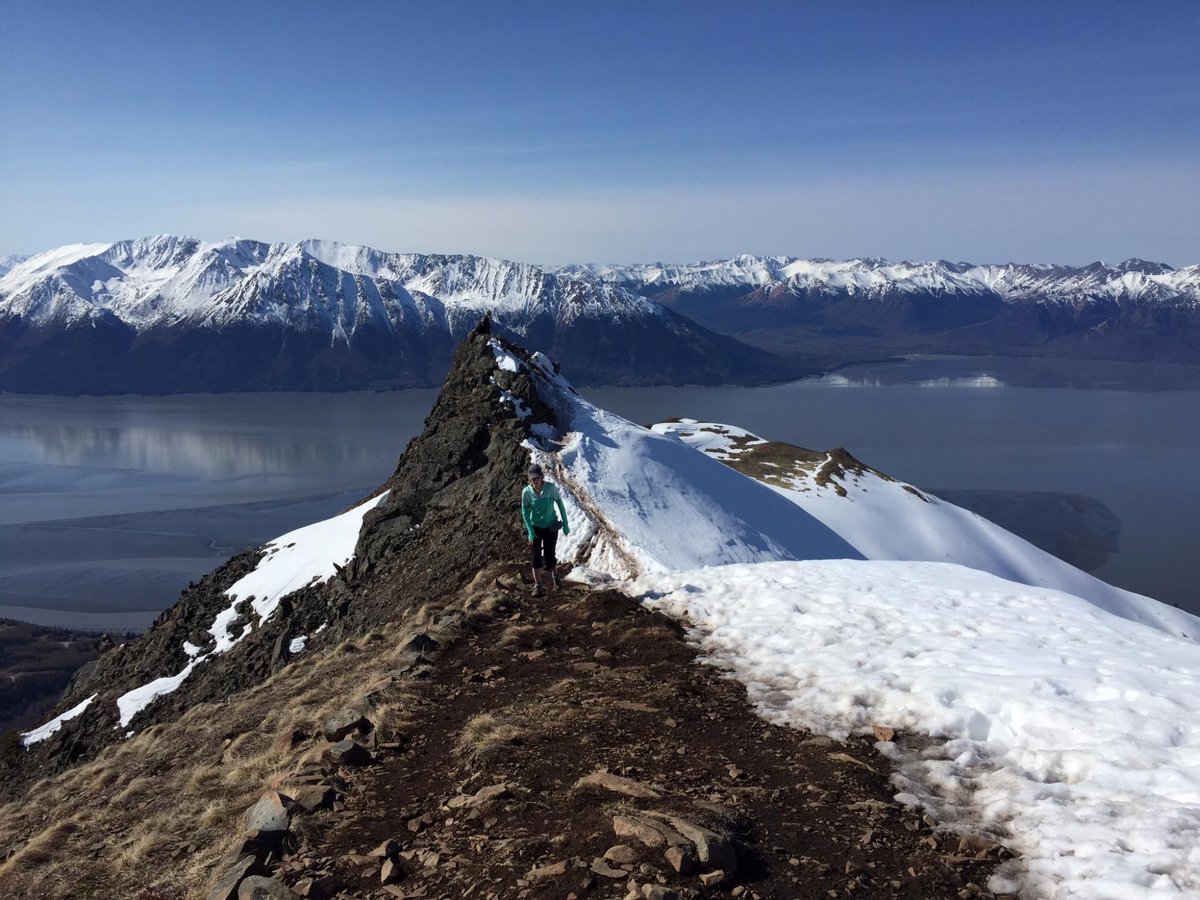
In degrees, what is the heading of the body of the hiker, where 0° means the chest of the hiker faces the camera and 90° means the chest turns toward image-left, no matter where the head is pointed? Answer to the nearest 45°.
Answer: approximately 0°

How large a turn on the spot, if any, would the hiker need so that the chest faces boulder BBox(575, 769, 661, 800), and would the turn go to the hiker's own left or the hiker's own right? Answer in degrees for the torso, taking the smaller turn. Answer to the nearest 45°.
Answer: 0° — they already face it

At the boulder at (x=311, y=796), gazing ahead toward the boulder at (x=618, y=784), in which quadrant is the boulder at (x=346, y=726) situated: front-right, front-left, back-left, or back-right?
back-left

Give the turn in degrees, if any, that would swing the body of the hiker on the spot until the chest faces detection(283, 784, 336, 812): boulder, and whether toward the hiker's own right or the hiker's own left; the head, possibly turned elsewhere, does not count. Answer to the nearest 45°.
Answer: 0° — they already face it

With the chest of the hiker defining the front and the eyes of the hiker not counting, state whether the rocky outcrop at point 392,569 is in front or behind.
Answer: behind

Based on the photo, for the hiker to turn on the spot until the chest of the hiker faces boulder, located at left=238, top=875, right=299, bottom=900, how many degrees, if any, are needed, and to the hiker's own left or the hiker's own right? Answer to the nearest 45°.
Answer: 0° — they already face it
